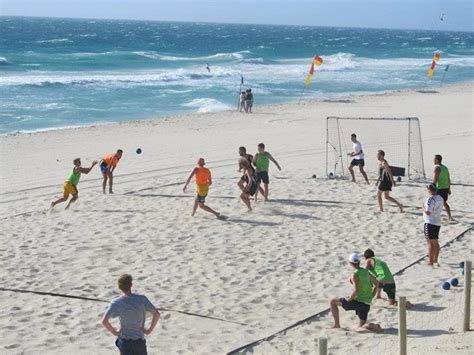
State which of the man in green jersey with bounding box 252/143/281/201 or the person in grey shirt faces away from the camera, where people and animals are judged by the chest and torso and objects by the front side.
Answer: the person in grey shirt

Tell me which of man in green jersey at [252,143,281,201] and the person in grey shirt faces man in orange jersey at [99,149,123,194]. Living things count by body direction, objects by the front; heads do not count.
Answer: the person in grey shirt

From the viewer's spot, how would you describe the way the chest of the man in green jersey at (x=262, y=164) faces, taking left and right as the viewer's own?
facing the viewer

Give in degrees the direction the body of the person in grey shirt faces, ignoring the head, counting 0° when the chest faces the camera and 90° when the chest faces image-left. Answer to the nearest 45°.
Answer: approximately 180°

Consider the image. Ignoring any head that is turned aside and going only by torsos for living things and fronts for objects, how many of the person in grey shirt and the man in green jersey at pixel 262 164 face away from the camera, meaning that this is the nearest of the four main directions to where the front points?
1

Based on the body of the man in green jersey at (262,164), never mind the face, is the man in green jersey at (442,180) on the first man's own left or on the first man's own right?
on the first man's own left

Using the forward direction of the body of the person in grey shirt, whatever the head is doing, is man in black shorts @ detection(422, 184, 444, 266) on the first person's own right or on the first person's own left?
on the first person's own right

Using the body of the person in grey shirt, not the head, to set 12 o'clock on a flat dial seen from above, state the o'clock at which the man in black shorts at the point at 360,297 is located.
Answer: The man in black shorts is roughly at 2 o'clock from the person in grey shirt.

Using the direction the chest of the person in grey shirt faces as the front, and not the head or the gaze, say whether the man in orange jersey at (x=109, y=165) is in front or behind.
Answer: in front

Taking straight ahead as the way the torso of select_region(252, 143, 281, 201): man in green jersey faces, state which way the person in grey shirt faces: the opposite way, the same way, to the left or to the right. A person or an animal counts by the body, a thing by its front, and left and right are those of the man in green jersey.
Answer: the opposite way

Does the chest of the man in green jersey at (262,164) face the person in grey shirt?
yes

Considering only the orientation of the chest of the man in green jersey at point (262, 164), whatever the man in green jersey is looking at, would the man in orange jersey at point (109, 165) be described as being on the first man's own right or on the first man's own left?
on the first man's own right
